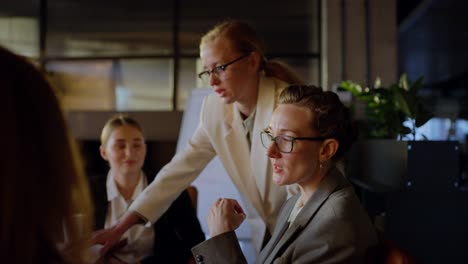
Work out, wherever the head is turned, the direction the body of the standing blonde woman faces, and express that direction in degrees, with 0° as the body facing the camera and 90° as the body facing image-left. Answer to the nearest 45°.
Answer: approximately 45°

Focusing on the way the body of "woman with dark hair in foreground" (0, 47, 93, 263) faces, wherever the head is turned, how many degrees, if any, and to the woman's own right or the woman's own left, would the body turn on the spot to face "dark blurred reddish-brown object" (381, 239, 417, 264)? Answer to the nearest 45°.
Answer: approximately 45° to the woman's own right

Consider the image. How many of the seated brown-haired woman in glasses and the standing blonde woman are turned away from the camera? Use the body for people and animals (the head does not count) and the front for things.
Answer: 0

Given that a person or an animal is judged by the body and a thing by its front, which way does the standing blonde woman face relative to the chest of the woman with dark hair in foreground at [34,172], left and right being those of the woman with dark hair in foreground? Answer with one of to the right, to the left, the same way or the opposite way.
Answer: the opposite way

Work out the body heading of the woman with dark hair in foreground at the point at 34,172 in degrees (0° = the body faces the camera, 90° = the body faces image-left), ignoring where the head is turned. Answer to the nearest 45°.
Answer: approximately 225°

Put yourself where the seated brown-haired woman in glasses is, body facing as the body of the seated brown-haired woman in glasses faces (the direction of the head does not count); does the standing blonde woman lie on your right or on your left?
on your right

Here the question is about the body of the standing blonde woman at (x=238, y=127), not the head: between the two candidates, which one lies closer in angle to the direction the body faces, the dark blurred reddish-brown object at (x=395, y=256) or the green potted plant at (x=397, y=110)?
the dark blurred reddish-brown object

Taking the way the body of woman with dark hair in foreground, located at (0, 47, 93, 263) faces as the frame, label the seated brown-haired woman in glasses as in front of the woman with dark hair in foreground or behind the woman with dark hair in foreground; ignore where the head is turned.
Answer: in front

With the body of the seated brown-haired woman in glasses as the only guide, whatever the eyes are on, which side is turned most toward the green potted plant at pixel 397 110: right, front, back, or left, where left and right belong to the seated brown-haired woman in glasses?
back

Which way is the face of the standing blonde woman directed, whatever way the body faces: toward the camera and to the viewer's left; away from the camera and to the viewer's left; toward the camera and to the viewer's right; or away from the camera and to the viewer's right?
toward the camera and to the viewer's left

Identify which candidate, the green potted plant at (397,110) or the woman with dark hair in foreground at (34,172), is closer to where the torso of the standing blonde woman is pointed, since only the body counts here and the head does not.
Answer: the woman with dark hair in foreground

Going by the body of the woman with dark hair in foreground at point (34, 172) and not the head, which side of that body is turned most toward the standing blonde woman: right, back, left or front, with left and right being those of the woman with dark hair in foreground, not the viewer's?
front

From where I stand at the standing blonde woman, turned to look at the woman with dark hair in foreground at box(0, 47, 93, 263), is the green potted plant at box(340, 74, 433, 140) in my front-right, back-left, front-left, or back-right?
back-left
